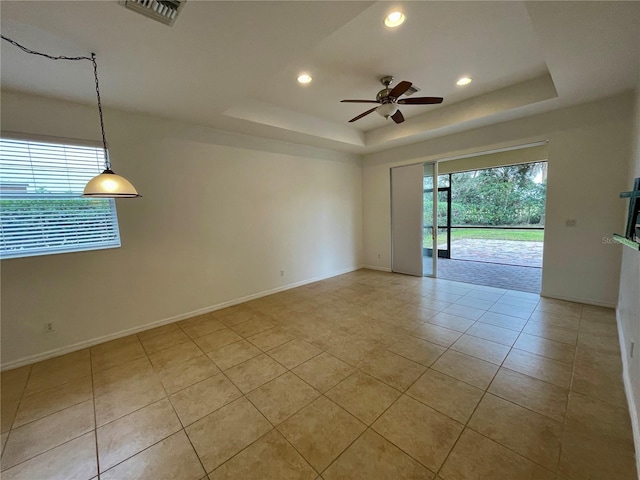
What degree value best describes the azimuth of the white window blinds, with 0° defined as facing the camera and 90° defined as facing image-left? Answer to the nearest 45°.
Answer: approximately 315°

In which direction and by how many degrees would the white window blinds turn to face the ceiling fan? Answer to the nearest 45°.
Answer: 0° — it already faces it

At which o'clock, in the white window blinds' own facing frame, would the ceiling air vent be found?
The ceiling air vent is roughly at 1 o'clock from the white window blinds.

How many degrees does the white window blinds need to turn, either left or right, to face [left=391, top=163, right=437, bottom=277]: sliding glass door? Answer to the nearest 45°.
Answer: approximately 45° to its left
